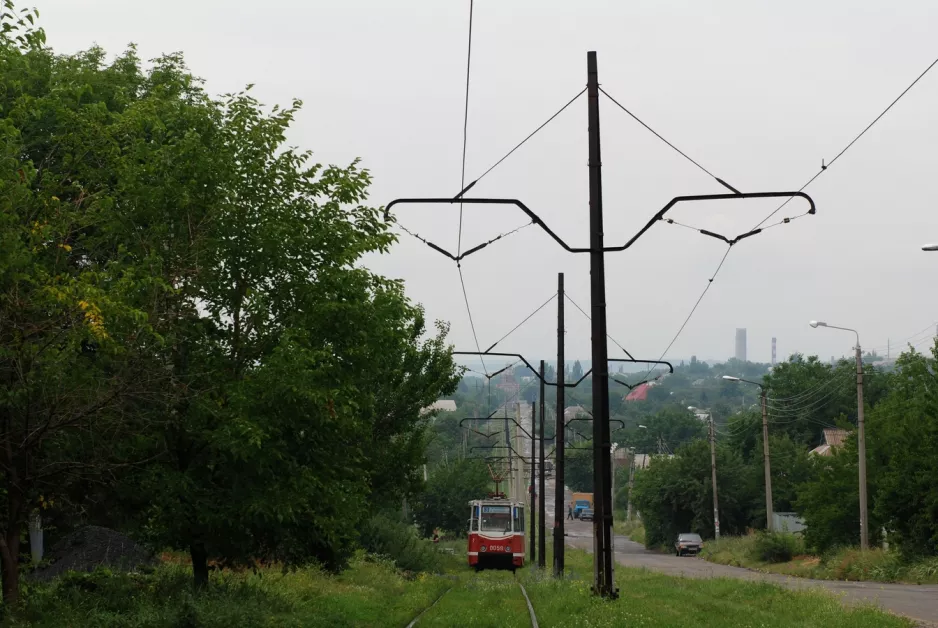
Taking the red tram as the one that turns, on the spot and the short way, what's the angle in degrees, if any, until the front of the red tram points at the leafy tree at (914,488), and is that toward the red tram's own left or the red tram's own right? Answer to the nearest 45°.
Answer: approximately 45° to the red tram's own left

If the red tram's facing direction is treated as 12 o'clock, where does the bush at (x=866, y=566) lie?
The bush is roughly at 10 o'clock from the red tram.

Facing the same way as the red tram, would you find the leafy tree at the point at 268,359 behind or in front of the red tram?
in front

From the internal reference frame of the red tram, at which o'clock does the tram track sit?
The tram track is roughly at 12 o'clock from the red tram.

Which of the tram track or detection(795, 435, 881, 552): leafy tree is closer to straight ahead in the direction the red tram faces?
the tram track

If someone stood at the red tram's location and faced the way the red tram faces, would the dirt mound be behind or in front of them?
in front

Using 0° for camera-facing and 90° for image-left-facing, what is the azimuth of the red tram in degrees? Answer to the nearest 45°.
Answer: approximately 0°

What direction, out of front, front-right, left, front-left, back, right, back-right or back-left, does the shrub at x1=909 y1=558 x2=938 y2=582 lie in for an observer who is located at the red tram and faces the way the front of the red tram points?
front-left

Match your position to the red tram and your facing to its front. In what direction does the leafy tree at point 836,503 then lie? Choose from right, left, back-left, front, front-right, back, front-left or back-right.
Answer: left

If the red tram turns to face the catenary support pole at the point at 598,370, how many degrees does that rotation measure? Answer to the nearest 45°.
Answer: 0° — it already faces it
